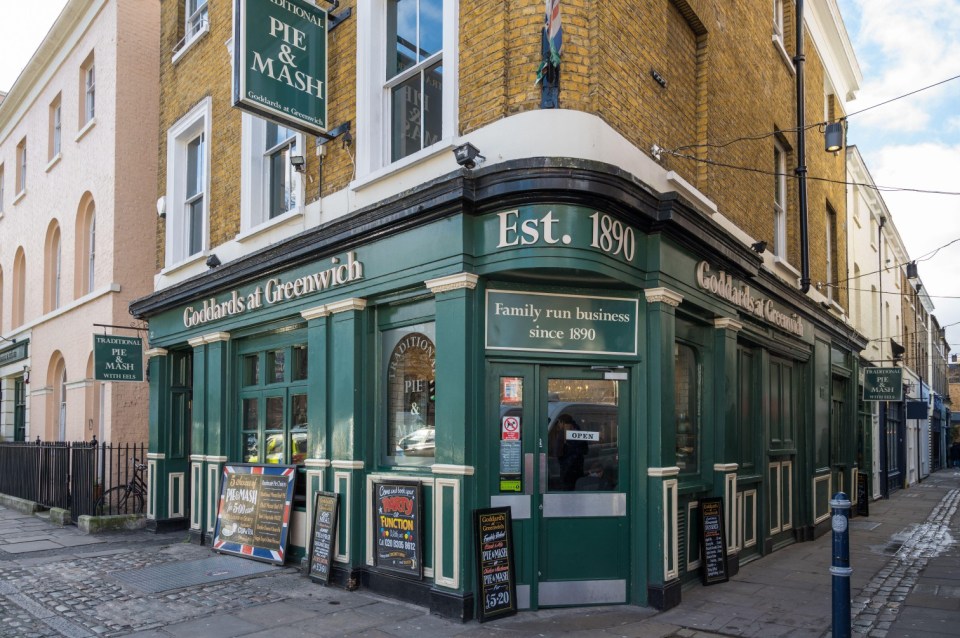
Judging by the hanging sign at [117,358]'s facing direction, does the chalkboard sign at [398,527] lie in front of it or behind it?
in front

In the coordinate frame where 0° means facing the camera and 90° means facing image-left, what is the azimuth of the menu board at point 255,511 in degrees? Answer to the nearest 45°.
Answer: approximately 45°

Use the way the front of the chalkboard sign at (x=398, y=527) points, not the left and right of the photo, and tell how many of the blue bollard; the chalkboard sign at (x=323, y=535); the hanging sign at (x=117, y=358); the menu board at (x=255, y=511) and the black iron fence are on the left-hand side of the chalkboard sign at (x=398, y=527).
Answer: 1

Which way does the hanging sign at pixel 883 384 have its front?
toward the camera

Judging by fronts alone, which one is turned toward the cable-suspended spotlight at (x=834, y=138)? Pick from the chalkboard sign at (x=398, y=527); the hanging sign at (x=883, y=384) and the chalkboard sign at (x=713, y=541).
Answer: the hanging sign

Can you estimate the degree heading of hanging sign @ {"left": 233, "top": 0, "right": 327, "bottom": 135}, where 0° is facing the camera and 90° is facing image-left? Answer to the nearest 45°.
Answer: approximately 315°

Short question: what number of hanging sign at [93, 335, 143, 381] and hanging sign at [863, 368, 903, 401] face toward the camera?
2

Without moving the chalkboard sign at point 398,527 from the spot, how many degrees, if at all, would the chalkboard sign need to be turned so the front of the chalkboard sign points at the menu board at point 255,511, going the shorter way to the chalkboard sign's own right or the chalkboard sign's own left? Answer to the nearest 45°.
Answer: approximately 90° to the chalkboard sign's own right

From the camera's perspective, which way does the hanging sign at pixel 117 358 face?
toward the camera

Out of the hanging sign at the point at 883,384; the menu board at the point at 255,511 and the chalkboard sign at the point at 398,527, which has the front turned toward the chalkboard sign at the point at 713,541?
the hanging sign
